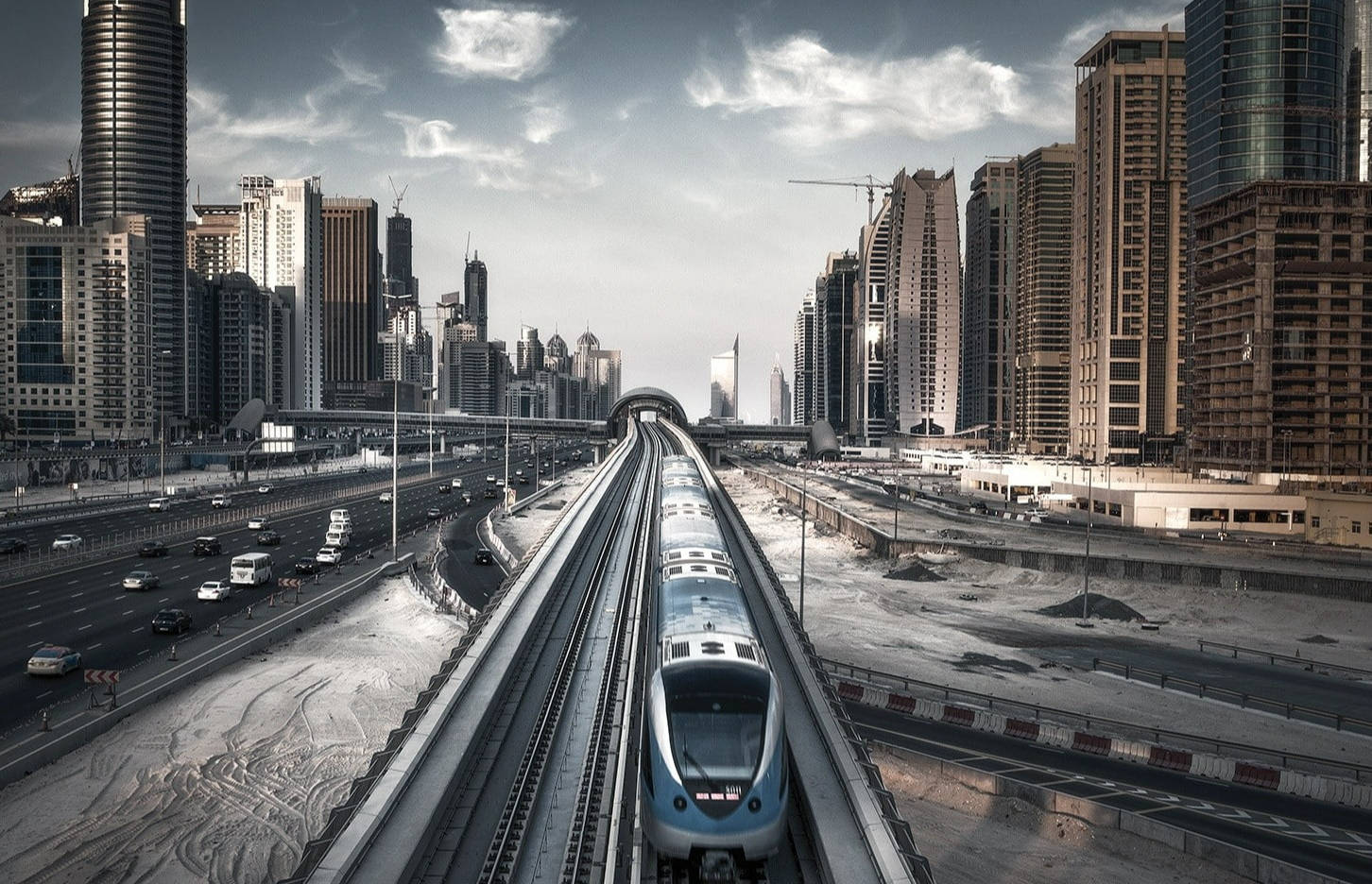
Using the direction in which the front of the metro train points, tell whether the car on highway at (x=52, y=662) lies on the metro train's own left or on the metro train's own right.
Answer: on the metro train's own right

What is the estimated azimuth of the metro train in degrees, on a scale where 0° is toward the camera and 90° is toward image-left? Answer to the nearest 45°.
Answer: approximately 0°

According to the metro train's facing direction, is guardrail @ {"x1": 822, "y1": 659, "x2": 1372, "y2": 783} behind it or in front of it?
behind
